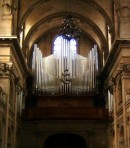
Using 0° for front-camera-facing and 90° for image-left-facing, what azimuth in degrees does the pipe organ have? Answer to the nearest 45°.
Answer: approximately 0°
